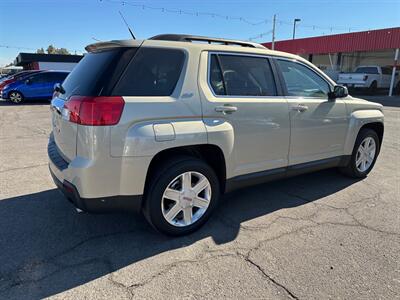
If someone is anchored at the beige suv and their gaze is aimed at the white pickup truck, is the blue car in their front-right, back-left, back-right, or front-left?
front-left

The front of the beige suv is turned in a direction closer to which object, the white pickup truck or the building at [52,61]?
the white pickup truck

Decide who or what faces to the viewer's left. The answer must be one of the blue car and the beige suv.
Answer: the blue car

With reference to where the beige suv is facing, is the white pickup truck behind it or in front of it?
in front

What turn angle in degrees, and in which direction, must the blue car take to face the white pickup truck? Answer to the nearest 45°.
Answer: approximately 180°

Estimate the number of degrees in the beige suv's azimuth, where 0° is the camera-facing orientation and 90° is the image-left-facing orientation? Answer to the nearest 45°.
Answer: approximately 225°

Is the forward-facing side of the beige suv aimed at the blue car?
no

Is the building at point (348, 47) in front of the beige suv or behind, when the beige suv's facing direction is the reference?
in front

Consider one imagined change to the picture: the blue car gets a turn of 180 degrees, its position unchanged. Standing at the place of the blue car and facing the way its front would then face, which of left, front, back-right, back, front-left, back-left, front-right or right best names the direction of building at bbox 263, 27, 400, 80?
front

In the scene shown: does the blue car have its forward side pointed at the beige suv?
no

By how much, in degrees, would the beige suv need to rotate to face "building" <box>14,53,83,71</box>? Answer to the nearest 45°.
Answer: approximately 90° to its left

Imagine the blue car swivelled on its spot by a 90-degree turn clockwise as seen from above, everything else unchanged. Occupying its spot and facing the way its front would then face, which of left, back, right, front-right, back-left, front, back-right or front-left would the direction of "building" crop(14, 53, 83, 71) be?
front

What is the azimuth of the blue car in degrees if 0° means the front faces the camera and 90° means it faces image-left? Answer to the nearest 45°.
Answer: approximately 90°

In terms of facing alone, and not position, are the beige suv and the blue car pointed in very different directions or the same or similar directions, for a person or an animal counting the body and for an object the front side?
very different directions

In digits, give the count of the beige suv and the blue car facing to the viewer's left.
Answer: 1
